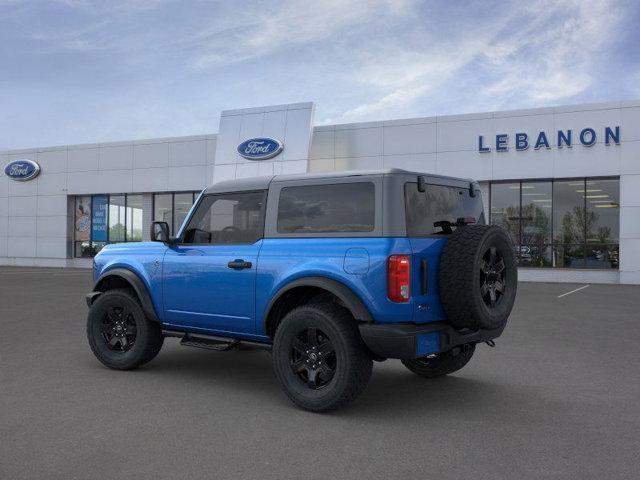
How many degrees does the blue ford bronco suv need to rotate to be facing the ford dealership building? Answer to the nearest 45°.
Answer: approximately 45° to its right

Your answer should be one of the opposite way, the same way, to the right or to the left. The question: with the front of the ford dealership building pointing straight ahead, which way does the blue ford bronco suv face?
to the right

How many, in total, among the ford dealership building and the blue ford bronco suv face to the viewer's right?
0

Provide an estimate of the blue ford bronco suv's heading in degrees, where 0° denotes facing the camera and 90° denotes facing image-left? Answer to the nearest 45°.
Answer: approximately 135°

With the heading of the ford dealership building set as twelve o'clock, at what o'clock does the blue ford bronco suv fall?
The blue ford bronco suv is roughly at 11 o'clock from the ford dealership building.
